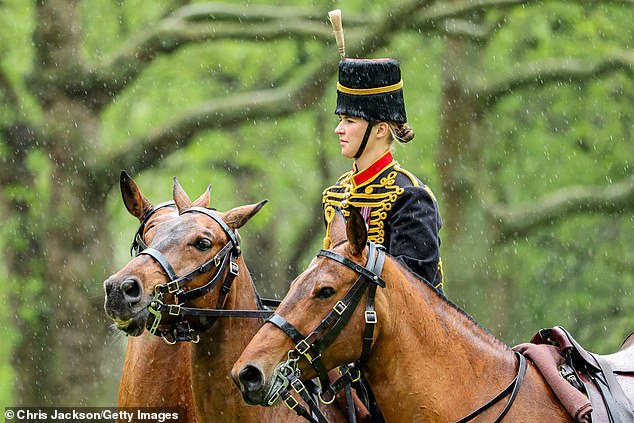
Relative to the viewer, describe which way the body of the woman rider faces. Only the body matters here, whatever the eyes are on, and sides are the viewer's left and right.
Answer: facing the viewer and to the left of the viewer

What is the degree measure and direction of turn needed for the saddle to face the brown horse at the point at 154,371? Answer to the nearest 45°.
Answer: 0° — it already faces it

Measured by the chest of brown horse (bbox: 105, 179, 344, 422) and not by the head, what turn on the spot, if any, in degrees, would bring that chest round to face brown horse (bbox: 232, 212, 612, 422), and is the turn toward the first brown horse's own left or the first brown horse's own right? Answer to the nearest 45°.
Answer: approximately 90° to the first brown horse's own left

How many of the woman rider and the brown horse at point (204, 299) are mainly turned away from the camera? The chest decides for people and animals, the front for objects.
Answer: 0

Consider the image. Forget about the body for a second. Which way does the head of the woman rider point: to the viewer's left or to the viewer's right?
to the viewer's left

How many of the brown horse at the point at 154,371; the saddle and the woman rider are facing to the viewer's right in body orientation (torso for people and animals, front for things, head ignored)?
0

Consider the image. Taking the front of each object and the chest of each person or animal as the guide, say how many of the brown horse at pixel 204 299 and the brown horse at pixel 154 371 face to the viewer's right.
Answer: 0

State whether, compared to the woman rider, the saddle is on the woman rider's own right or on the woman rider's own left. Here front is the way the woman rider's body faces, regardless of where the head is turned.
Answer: on the woman rider's own left

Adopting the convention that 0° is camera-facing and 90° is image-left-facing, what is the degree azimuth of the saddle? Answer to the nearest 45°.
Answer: approximately 90°
